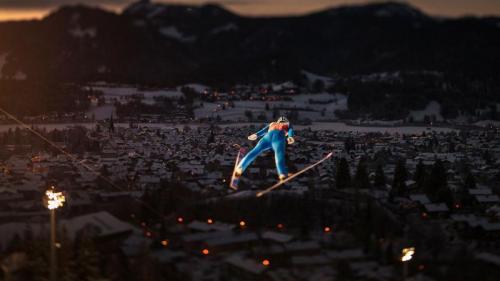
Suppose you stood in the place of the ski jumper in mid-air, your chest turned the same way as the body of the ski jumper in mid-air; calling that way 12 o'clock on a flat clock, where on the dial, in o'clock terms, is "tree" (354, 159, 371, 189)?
The tree is roughly at 11 o'clock from the ski jumper in mid-air.

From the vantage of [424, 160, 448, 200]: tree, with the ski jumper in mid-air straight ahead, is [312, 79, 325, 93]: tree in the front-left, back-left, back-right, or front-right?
back-right

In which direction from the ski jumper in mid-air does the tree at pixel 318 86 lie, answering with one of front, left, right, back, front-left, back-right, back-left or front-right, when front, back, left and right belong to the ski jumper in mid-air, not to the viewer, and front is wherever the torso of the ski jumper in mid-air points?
front-left

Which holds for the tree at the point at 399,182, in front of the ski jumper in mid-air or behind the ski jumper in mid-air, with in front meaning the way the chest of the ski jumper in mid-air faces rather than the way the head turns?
in front

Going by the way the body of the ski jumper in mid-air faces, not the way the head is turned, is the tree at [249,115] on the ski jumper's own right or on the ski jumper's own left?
on the ski jumper's own left

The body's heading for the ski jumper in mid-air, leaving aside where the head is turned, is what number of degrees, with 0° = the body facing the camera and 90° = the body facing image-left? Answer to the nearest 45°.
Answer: approximately 225°
